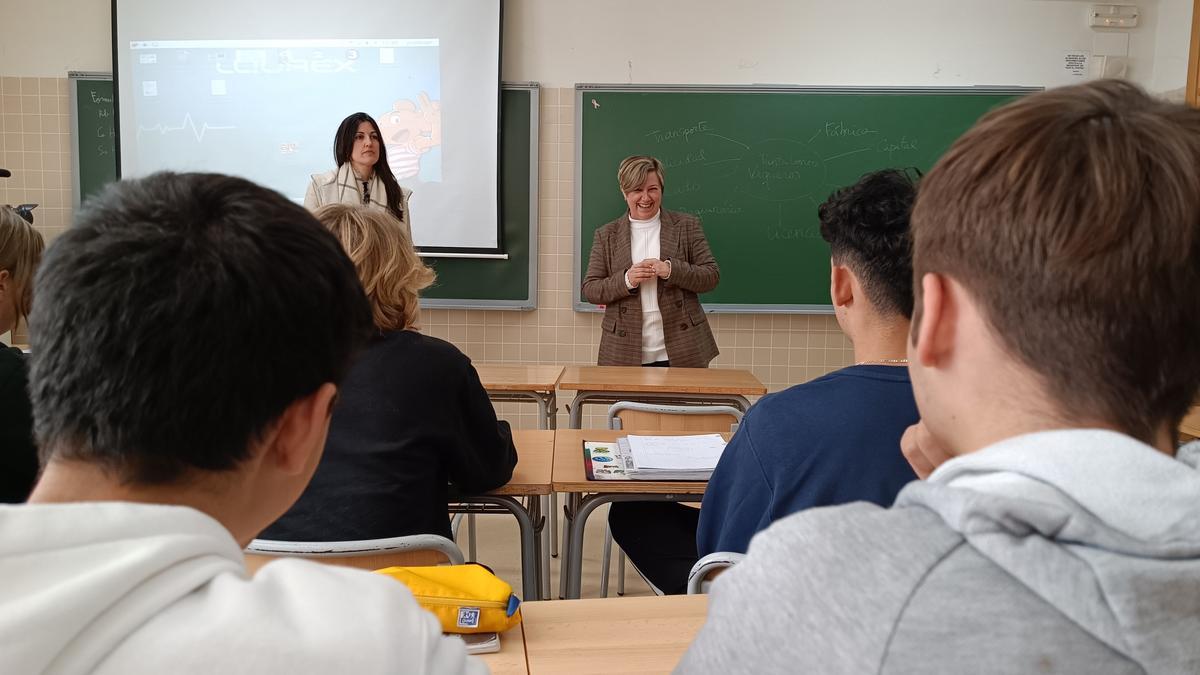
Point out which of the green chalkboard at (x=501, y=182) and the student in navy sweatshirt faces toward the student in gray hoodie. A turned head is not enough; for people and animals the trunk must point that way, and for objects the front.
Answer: the green chalkboard

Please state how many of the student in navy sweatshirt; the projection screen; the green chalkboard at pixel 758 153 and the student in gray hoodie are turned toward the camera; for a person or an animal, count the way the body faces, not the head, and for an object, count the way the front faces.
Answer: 2

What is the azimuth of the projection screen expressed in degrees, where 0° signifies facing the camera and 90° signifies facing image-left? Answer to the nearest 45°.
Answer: approximately 0°

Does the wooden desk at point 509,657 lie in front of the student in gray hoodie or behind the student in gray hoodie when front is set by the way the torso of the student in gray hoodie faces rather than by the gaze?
in front

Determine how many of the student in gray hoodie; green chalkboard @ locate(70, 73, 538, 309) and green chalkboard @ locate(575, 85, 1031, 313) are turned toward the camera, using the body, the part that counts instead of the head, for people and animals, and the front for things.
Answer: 2

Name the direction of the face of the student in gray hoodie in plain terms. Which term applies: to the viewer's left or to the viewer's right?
to the viewer's left

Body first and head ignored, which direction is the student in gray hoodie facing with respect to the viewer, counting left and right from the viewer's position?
facing away from the viewer and to the left of the viewer
